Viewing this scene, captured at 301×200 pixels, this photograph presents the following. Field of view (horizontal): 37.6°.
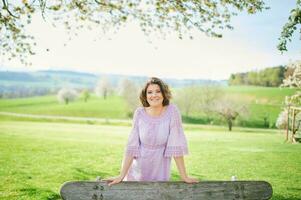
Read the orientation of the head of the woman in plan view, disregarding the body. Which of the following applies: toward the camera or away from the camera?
toward the camera

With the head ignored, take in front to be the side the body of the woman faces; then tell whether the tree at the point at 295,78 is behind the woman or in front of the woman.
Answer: behind

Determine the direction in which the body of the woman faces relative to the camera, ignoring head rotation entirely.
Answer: toward the camera

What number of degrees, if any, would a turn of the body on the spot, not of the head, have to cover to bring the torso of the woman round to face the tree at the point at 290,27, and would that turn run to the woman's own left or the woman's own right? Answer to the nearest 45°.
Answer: approximately 135° to the woman's own left
